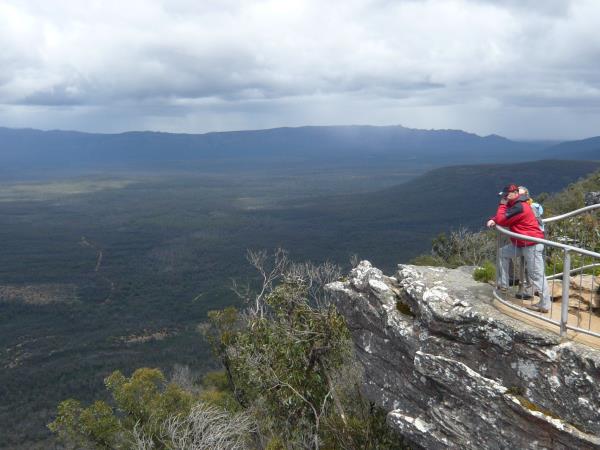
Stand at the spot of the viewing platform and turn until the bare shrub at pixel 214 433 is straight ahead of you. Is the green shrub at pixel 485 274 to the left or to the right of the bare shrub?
right

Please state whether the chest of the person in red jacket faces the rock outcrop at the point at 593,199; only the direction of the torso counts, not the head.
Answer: no

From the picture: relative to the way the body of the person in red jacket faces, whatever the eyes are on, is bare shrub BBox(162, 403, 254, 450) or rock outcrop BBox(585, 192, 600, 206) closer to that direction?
the bare shrub

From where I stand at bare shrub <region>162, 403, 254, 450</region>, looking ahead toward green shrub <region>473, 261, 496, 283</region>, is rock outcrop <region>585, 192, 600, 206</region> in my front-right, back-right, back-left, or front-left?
front-left

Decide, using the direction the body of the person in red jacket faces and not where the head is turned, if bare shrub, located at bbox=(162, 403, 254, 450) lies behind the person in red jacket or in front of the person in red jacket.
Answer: in front

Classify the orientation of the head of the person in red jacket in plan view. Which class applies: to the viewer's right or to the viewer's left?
to the viewer's left

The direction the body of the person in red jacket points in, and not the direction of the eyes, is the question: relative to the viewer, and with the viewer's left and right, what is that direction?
facing to the left of the viewer
